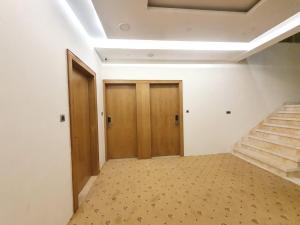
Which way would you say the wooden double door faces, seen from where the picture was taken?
facing the viewer

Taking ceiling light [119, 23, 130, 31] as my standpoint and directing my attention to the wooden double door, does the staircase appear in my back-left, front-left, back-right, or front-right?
front-right

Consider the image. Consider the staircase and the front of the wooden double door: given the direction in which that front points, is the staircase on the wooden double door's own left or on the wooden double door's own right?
on the wooden double door's own left

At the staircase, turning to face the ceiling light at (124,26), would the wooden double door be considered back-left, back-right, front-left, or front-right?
front-right

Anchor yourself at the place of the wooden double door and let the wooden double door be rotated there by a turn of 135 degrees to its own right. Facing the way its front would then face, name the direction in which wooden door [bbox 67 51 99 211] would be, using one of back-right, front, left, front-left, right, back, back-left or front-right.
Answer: left
